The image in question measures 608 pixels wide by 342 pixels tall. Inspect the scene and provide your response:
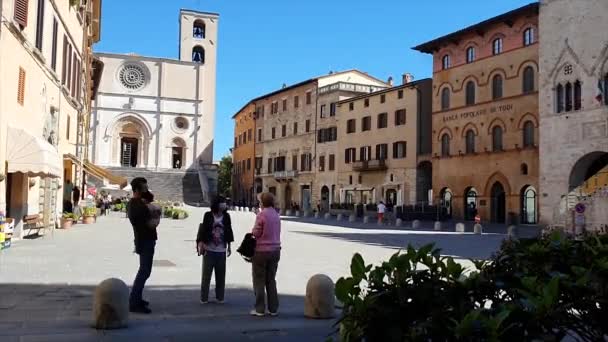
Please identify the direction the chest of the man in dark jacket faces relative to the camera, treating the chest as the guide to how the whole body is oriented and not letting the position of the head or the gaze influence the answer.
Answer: to the viewer's right

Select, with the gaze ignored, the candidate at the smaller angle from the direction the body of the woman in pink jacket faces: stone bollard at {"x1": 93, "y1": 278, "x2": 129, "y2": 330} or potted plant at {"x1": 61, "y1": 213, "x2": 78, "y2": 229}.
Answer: the potted plant

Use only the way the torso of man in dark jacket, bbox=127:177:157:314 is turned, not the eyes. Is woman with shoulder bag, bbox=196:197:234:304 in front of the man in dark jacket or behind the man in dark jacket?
in front

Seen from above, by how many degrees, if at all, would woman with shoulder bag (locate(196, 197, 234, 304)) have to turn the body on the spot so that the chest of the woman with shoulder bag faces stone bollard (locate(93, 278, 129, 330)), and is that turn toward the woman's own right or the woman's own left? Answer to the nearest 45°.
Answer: approximately 45° to the woman's own right

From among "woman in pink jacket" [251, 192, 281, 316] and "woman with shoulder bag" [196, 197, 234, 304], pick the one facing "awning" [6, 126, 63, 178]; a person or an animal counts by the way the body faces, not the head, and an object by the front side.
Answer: the woman in pink jacket

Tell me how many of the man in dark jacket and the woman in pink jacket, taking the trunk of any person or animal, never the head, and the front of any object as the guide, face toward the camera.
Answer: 0

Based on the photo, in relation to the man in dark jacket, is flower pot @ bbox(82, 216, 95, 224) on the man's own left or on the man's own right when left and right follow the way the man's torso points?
on the man's own left

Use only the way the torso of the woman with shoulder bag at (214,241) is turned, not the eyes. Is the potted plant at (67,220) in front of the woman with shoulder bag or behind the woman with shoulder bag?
behind

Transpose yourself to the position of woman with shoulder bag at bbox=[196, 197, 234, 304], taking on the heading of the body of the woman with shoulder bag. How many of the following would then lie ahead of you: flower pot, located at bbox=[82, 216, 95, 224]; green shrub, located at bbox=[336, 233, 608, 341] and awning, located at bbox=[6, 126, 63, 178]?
1

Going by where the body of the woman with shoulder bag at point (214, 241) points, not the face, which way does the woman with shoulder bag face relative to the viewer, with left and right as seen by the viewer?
facing the viewer

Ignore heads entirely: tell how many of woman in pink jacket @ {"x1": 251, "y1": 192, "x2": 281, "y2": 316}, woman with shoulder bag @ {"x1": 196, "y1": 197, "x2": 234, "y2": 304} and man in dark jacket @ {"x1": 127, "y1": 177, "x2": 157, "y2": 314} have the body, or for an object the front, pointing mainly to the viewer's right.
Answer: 1

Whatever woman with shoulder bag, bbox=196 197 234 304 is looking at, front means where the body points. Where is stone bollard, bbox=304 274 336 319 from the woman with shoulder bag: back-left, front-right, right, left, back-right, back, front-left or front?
front-left

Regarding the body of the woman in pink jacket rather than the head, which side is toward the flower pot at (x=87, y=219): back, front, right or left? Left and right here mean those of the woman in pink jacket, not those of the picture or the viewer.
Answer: front

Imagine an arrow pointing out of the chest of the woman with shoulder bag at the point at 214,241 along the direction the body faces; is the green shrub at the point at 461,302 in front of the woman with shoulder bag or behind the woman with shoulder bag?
in front

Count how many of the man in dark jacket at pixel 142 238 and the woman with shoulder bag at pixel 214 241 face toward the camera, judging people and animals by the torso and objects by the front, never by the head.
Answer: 1

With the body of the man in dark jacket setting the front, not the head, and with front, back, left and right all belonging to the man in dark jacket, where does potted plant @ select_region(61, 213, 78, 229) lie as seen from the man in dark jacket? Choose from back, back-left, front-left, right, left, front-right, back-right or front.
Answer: left

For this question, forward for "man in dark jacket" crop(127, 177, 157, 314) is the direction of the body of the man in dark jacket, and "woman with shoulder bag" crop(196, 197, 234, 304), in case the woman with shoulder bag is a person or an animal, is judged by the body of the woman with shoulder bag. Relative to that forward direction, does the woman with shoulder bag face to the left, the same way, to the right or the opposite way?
to the right

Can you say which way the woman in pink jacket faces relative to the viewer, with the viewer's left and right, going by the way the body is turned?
facing away from the viewer and to the left of the viewer
